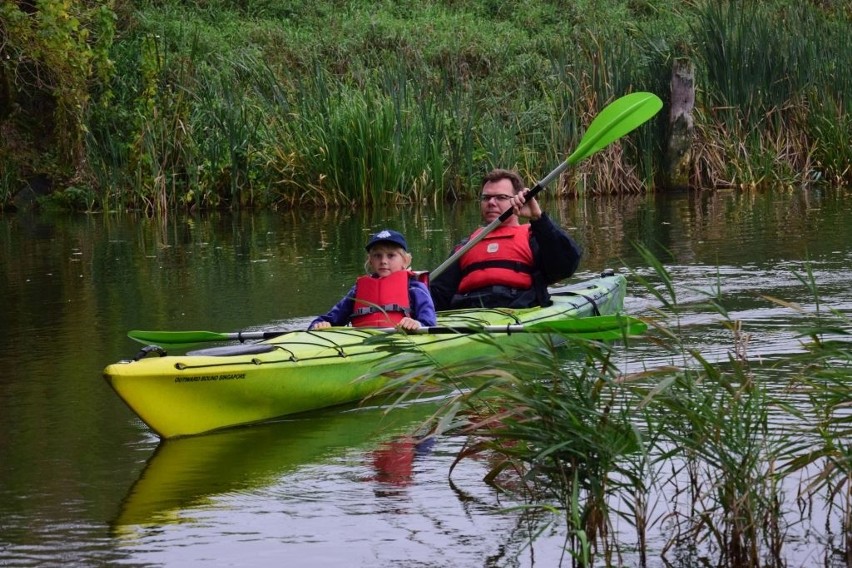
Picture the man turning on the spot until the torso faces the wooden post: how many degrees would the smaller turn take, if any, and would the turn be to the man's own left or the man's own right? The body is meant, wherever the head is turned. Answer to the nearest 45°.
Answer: approximately 135° to the man's own right

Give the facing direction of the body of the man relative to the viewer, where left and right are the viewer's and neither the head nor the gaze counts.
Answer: facing the viewer and to the left of the viewer

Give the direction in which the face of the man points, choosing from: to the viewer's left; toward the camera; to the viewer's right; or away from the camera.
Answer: toward the camera
